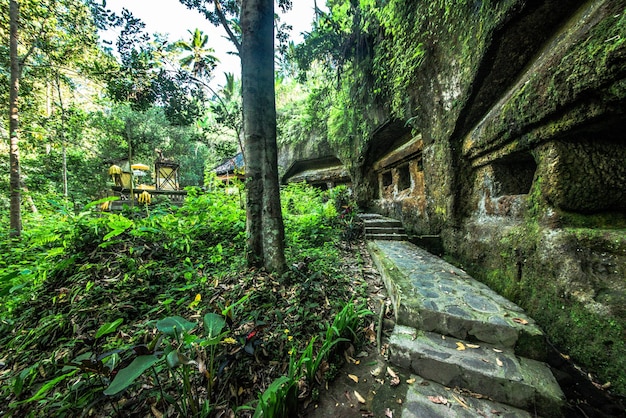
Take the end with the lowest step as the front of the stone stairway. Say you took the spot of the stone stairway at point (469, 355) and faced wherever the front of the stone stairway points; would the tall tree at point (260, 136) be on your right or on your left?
on your right

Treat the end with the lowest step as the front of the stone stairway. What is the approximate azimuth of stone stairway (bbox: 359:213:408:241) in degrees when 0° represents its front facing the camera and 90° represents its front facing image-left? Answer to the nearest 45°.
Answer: approximately 0°

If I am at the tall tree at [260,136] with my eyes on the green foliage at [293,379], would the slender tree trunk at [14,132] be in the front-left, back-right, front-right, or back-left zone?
back-right

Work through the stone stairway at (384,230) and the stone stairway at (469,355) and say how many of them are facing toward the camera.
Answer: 2

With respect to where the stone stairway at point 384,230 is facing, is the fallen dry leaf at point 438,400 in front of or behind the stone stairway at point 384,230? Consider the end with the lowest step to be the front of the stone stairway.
in front

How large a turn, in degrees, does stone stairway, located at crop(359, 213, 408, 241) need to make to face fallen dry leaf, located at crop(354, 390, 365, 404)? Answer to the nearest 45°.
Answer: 0° — it already faces it

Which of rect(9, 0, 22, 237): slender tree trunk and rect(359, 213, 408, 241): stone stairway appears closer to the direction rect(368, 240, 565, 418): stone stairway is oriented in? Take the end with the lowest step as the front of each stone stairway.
the slender tree trunk
